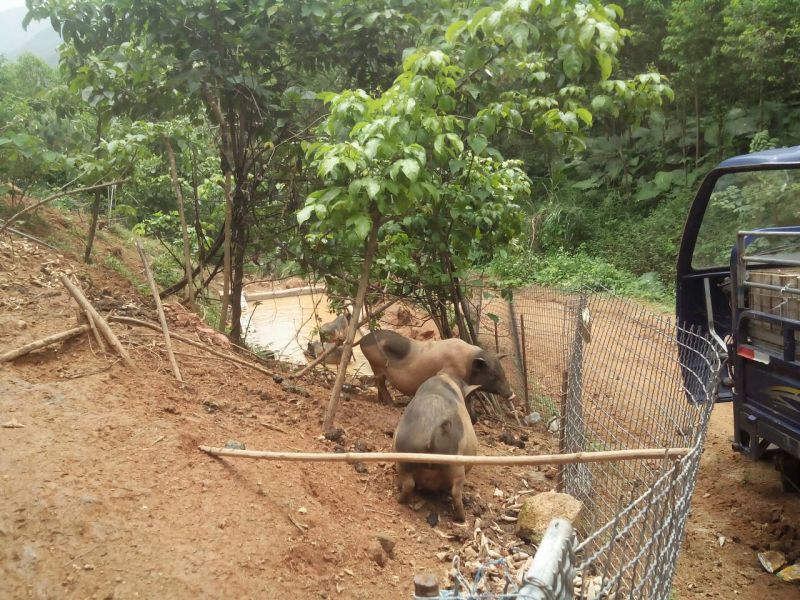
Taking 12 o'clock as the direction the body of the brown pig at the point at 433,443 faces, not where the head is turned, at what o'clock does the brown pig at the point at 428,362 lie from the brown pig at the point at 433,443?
the brown pig at the point at 428,362 is roughly at 12 o'clock from the brown pig at the point at 433,443.

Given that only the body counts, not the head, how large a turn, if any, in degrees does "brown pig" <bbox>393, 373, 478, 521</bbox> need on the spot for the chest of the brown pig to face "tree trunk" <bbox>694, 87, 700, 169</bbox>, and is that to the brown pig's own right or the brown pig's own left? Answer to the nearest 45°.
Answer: approximately 45° to the brown pig's own right

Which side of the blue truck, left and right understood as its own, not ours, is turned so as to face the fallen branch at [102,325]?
left

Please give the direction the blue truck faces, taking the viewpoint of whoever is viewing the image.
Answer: facing away from the viewer and to the left of the viewer

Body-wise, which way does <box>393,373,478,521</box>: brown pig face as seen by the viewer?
away from the camera

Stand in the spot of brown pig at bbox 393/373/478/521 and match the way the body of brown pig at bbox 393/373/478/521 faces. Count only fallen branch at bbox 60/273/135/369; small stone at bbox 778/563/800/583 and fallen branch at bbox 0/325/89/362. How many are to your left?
2

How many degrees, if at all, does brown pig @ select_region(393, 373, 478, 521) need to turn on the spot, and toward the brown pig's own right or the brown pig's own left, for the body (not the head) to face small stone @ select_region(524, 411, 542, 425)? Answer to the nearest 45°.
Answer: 0° — it already faces it

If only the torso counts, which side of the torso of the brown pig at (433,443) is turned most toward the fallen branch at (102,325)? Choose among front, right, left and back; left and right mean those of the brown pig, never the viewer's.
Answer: left

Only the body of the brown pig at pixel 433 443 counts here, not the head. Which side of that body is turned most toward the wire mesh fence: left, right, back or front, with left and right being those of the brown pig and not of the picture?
right
